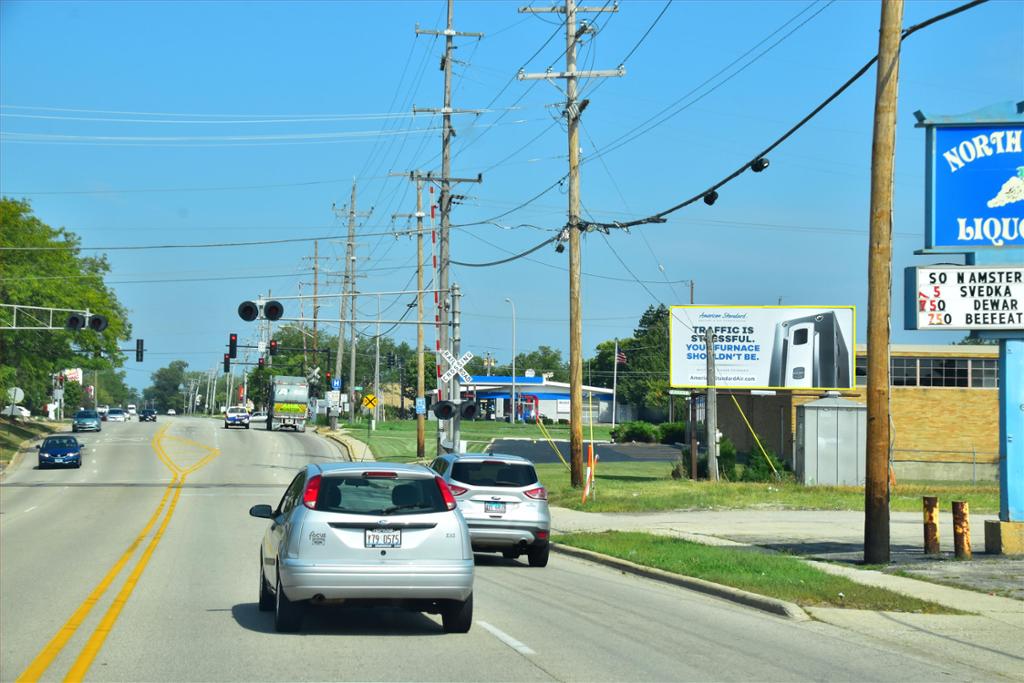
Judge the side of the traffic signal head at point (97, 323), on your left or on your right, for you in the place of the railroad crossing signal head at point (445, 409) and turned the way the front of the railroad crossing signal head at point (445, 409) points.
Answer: on your right

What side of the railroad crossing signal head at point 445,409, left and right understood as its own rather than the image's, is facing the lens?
front

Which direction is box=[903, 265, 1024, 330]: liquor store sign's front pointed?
toward the camera

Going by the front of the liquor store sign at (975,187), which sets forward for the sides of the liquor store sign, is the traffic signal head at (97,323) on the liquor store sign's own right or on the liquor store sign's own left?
on the liquor store sign's own right

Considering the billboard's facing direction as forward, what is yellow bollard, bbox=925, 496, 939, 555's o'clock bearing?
The yellow bollard is roughly at 12 o'clock from the billboard.

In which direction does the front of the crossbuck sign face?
toward the camera

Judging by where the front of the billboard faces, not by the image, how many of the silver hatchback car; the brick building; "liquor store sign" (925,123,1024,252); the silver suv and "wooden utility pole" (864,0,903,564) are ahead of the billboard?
4

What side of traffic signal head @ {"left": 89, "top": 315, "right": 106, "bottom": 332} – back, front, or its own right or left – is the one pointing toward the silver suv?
front

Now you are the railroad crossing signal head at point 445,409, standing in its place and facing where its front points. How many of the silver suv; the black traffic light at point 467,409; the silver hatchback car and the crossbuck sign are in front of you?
2

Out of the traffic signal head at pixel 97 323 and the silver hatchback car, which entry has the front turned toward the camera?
the traffic signal head

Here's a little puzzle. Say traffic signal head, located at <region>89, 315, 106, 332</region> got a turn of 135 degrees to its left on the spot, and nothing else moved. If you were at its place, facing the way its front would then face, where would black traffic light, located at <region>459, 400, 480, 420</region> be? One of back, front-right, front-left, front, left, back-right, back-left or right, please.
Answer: right

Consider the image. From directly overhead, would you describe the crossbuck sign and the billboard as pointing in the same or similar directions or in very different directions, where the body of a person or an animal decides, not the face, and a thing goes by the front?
same or similar directions

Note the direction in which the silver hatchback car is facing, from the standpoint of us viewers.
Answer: facing away from the viewer

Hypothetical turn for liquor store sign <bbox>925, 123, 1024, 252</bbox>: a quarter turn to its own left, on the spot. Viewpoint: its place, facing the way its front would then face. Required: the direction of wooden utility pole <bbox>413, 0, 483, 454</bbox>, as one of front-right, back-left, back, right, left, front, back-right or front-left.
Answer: back-left

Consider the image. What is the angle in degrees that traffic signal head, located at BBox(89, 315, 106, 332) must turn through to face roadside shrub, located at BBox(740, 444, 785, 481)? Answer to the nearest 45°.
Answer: approximately 45° to its left

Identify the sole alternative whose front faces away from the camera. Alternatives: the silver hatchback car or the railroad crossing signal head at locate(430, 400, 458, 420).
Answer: the silver hatchback car

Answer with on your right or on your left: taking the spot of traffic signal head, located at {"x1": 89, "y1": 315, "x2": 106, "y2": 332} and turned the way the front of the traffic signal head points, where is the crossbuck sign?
on your left

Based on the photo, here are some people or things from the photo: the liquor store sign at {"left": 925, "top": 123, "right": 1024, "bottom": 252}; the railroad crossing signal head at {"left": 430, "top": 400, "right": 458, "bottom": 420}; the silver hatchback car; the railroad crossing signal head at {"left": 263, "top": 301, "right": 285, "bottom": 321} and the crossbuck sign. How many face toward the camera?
4
